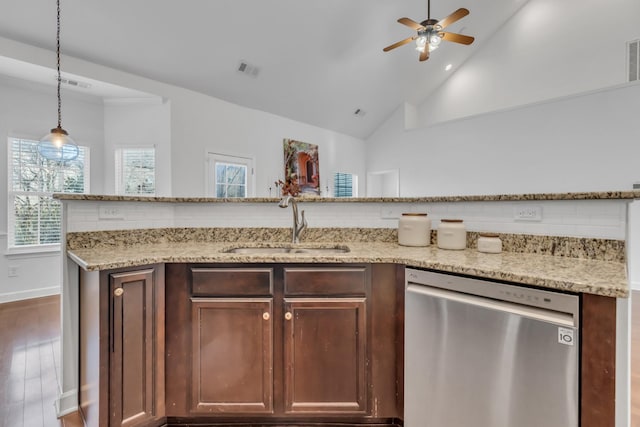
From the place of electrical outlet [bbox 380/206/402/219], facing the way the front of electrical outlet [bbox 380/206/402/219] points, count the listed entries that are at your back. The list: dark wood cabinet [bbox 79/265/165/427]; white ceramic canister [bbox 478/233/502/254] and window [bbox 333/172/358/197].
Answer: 1

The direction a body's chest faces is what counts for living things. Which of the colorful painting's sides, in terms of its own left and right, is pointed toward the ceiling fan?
front

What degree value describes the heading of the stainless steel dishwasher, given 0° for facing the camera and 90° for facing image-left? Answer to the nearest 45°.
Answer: approximately 45°

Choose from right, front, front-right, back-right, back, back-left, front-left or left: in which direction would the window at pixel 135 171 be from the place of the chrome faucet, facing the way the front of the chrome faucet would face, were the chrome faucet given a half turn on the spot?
left

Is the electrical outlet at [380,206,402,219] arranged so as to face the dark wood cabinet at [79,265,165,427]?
no

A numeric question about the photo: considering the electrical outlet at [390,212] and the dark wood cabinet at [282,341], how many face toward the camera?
2

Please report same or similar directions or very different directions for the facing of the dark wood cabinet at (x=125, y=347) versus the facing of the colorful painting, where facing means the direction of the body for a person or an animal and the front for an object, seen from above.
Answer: same or similar directions

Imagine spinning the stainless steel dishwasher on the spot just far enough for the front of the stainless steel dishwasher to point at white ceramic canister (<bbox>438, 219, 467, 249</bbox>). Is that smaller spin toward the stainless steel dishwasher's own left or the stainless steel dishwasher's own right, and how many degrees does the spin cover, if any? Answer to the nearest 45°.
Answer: approximately 135° to the stainless steel dishwasher's own right

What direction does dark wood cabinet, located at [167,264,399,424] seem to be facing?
toward the camera

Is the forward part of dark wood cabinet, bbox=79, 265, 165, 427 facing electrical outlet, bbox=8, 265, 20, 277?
no

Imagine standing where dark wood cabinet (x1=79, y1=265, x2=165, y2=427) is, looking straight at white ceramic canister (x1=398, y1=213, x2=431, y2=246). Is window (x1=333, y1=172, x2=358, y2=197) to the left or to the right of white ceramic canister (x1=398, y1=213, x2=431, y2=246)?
left

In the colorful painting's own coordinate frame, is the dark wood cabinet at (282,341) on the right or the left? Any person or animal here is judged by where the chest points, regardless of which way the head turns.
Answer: on its right

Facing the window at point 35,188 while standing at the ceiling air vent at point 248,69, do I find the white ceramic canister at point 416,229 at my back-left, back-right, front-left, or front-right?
back-left

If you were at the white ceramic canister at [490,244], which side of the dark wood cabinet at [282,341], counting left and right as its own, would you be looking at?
left

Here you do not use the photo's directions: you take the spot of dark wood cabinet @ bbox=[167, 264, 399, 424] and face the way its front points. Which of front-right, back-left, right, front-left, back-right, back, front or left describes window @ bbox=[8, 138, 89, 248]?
back-right
